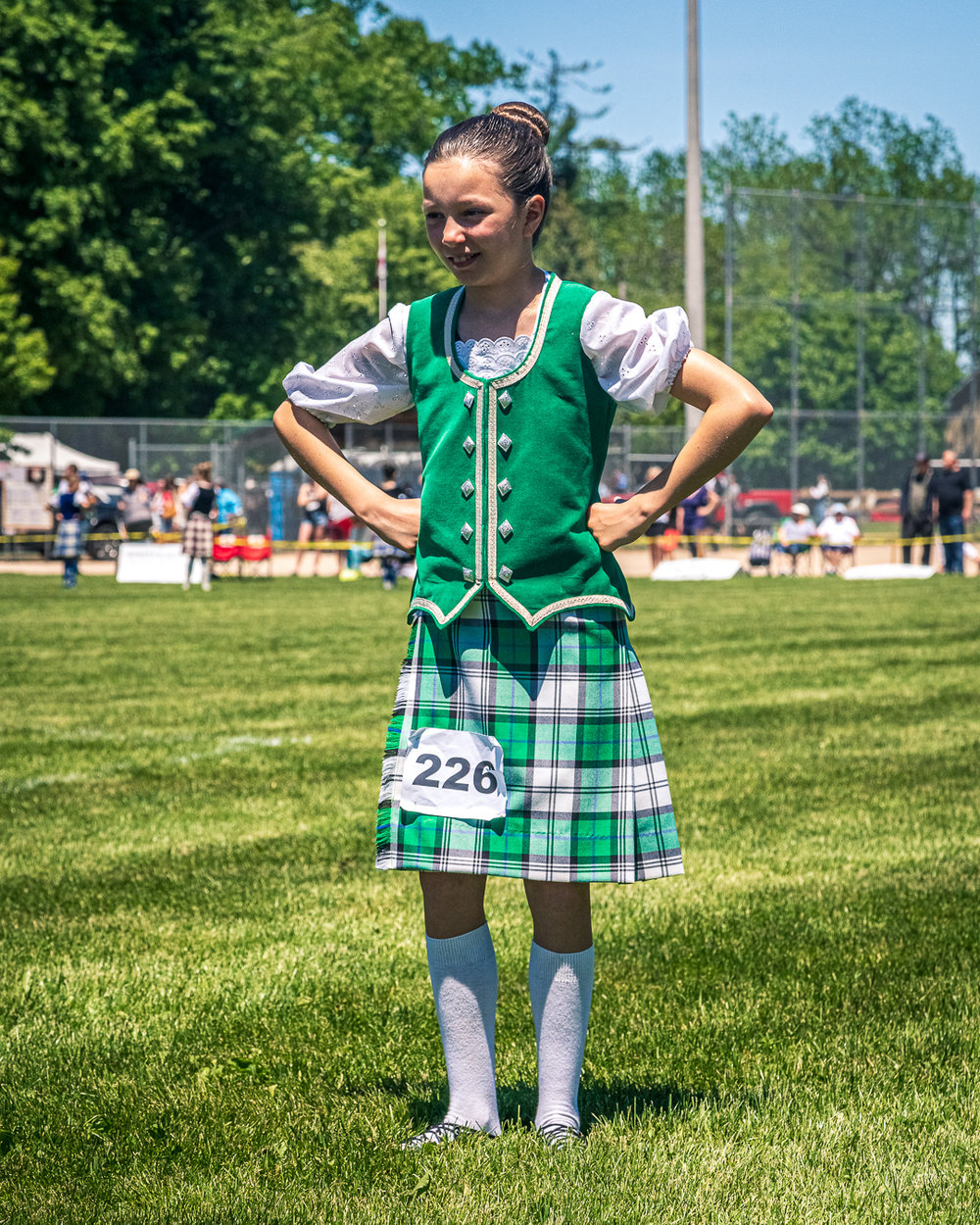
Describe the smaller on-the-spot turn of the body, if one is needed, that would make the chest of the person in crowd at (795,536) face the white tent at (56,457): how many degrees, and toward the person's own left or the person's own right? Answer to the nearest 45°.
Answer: approximately 90° to the person's own right

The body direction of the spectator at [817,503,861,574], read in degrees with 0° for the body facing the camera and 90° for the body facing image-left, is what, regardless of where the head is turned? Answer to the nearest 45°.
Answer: approximately 0°

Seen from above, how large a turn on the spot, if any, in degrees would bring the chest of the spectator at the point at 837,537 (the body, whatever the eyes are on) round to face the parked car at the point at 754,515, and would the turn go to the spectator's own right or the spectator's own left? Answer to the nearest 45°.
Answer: approximately 135° to the spectator's own right

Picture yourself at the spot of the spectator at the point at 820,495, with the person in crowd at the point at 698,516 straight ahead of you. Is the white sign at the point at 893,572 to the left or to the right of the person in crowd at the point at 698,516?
left

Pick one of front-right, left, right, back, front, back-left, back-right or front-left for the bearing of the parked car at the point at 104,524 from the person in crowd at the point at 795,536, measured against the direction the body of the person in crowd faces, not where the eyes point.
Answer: right

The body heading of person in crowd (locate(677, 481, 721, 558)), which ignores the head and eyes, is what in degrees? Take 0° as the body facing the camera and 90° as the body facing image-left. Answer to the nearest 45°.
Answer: approximately 0°

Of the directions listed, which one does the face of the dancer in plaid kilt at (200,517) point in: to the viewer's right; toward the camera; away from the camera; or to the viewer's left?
away from the camera

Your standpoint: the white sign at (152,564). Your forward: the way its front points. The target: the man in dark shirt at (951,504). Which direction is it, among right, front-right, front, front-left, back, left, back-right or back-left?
left
